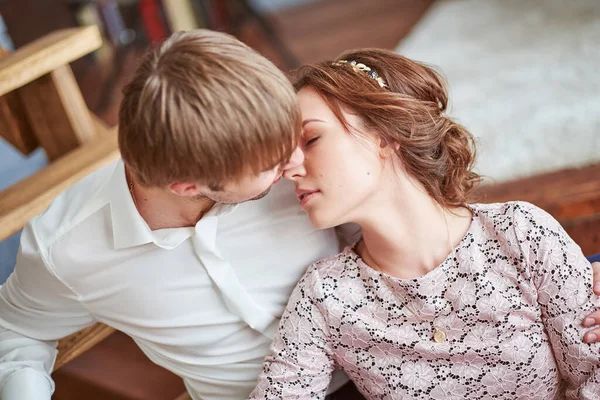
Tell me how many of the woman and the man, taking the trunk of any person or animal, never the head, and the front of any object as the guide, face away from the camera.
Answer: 0

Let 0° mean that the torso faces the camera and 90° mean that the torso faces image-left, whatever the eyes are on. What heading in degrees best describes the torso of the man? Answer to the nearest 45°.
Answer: approximately 315°

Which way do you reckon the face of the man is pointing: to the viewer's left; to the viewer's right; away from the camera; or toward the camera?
to the viewer's right

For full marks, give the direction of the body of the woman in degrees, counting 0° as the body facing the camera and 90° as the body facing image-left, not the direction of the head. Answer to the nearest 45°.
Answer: approximately 0°

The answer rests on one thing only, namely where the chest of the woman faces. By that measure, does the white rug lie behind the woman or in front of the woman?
behind

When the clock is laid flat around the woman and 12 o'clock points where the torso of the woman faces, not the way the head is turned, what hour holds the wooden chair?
The wooden chair is roughly at 4 o'clock from the woman.

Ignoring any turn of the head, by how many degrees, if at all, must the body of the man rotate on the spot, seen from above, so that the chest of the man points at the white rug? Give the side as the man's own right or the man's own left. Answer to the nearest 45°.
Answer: approximately 90° to the man's own left
